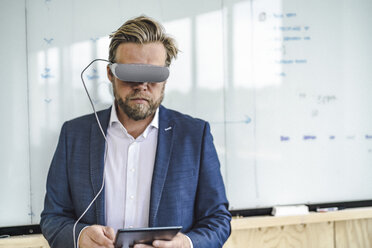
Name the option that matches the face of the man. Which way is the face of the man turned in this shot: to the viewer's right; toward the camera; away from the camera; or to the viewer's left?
toward the camera

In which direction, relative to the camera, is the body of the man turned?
toward the camera
